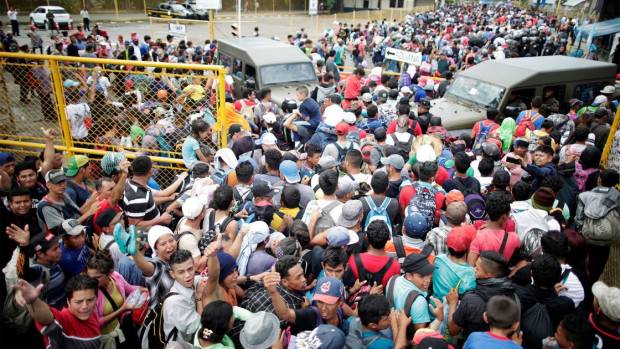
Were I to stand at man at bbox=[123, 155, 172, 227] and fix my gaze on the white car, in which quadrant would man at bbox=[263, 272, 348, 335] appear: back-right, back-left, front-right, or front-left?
back-right

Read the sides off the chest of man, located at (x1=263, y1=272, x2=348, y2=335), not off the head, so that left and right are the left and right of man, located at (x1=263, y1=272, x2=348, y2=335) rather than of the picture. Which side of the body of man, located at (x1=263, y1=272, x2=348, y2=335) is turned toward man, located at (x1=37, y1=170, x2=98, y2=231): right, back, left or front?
right

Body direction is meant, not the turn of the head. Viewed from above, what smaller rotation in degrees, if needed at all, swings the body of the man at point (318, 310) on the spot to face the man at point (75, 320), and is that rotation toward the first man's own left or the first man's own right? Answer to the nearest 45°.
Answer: approximately 45° to the first man's own right

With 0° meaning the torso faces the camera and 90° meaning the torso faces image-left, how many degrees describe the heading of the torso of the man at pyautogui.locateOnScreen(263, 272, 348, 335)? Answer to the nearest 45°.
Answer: approximately 45°
